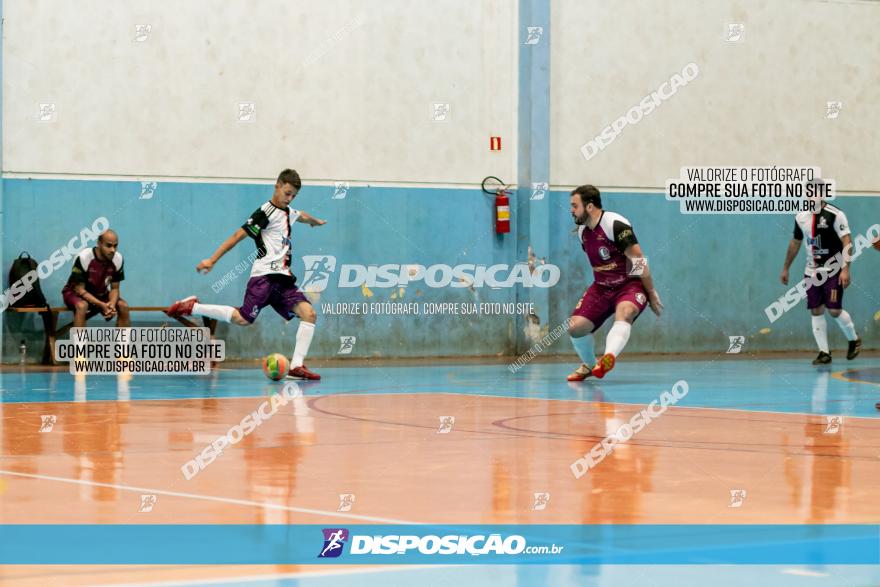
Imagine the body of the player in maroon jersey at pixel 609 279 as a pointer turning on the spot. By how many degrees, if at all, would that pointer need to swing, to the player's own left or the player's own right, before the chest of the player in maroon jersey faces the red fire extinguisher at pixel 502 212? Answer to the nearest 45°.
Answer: approximately 135° to the player's own right

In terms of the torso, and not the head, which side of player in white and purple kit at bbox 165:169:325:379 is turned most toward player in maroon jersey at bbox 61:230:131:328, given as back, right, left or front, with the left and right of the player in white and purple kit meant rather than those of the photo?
back

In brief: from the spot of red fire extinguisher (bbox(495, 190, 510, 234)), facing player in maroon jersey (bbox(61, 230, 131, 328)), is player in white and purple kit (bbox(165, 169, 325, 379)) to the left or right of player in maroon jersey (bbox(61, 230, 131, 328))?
left

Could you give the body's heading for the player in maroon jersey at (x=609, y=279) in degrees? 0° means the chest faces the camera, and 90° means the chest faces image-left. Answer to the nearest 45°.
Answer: approximately 45°

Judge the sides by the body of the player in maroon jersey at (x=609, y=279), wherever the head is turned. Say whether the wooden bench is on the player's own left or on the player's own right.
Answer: on the player's own right

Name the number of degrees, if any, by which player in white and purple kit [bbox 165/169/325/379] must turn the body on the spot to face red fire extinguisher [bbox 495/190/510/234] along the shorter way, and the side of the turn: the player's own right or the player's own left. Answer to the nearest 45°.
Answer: approximately 90° to the player's own left

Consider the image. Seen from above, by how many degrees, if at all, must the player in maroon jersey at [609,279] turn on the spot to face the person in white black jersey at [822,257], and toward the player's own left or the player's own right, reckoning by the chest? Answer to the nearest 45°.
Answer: approximately 180°

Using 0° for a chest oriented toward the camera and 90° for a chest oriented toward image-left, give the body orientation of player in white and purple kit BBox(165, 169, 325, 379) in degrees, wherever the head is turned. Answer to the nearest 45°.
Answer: approximately 315°

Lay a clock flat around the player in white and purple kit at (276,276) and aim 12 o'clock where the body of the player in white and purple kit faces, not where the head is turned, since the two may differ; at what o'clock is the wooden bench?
The wooden bench is roughly at 6 o'clock from the player in white and purple kit.

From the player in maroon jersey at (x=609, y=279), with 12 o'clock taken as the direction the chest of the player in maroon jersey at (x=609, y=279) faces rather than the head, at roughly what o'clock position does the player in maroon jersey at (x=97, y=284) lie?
the player in maroon jersey at (x=97, y=284) is roughly at 2 o'clock from the player in maroon jersey at (x=609, y=279).
